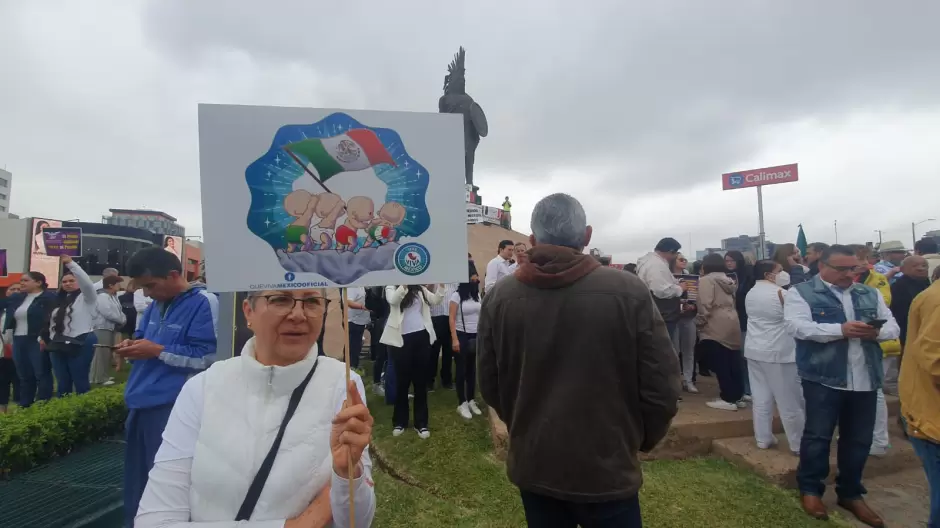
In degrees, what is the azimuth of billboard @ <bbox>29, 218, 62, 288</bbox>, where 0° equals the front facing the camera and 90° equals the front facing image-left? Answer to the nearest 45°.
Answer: approximately 315°

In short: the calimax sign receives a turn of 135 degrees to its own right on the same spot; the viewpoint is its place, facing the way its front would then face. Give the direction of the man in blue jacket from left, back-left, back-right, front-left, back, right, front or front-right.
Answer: back-left

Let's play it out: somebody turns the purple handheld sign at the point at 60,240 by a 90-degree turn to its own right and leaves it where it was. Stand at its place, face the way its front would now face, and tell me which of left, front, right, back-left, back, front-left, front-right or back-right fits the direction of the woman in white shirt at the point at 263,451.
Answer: left

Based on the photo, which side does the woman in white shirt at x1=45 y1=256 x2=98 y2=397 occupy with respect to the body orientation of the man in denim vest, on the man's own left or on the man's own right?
on the man's own right

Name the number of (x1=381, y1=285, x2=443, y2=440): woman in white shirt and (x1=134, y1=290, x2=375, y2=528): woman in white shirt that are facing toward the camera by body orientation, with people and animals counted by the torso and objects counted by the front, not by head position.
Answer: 2

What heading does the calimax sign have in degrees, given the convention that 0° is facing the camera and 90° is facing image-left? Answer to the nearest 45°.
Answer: approximately 0°

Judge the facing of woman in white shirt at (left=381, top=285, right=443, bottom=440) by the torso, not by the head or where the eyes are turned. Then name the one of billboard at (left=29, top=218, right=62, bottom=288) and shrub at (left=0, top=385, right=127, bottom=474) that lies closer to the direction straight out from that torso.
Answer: the shrub

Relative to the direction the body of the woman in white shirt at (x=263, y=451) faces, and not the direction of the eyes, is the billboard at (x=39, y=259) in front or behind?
behind

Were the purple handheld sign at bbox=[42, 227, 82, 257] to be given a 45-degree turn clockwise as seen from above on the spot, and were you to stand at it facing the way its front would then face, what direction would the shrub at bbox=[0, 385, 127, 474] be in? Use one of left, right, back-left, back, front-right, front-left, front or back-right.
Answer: front-left

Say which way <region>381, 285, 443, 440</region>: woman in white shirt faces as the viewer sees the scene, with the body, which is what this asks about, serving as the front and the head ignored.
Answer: toward the camera

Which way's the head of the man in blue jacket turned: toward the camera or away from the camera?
toward the camera

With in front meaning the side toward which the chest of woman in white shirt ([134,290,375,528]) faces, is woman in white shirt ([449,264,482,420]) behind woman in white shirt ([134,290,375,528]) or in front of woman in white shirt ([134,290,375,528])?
behind

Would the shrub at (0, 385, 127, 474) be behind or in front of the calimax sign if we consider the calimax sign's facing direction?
in front

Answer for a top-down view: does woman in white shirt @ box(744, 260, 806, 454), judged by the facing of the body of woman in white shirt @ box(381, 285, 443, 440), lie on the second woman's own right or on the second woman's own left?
on the second woman's own left

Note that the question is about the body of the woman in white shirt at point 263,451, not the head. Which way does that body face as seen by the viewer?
toward the camera

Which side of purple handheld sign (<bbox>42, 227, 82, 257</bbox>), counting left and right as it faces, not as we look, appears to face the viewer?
front

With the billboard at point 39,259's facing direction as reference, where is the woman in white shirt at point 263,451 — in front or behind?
in front
